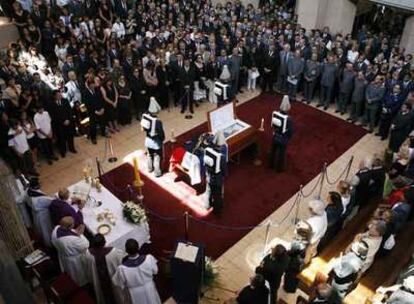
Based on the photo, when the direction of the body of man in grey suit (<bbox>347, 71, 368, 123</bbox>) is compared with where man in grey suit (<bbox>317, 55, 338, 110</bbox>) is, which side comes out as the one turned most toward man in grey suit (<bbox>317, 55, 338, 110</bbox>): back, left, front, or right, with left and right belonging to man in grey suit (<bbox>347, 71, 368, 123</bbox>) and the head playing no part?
right

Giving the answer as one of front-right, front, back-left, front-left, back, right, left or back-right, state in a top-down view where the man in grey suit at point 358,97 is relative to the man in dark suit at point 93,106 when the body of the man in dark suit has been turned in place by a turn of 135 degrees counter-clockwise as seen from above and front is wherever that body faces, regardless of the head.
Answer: right

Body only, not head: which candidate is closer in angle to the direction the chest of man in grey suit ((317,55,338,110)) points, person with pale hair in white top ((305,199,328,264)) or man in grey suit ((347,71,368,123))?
the person with pale hair in white top

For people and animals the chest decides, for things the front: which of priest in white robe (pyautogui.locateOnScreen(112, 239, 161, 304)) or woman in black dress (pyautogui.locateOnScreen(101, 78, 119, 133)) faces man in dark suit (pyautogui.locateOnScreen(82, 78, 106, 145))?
the priest in white robe

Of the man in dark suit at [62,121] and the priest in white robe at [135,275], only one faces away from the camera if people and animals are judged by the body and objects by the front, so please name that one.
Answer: the priest in white robe

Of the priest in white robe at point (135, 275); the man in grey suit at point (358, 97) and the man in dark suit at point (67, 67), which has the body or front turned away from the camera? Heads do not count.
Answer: the priest in white robe

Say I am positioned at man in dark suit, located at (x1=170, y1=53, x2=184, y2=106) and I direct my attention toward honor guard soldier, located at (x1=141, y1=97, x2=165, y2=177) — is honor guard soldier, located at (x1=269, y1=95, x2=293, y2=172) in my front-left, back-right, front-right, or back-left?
front-left

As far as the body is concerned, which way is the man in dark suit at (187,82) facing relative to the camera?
toward the camera

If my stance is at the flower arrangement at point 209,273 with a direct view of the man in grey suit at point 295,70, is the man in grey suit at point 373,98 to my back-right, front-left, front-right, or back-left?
front-right

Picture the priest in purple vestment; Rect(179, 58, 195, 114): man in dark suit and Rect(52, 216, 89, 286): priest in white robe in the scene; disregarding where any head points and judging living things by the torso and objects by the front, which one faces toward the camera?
the man in dark suit

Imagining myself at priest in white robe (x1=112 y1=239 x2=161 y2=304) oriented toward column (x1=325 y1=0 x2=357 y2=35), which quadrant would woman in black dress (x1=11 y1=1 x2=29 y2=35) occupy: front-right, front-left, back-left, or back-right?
front-left

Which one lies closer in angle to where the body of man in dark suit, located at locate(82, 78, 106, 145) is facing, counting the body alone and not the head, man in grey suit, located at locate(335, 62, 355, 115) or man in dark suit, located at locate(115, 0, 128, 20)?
the man in grey suit

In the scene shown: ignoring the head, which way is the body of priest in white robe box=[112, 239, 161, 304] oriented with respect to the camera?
away from the camera

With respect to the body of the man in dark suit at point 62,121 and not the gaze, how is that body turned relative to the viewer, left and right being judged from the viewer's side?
facing the viewer and to the right of the viewer

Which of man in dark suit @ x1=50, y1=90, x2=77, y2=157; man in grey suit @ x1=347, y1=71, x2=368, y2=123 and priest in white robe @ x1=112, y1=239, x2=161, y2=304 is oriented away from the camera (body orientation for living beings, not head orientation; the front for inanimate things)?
the priest in white robe

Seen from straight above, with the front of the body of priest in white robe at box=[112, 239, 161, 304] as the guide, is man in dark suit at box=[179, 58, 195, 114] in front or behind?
in front
